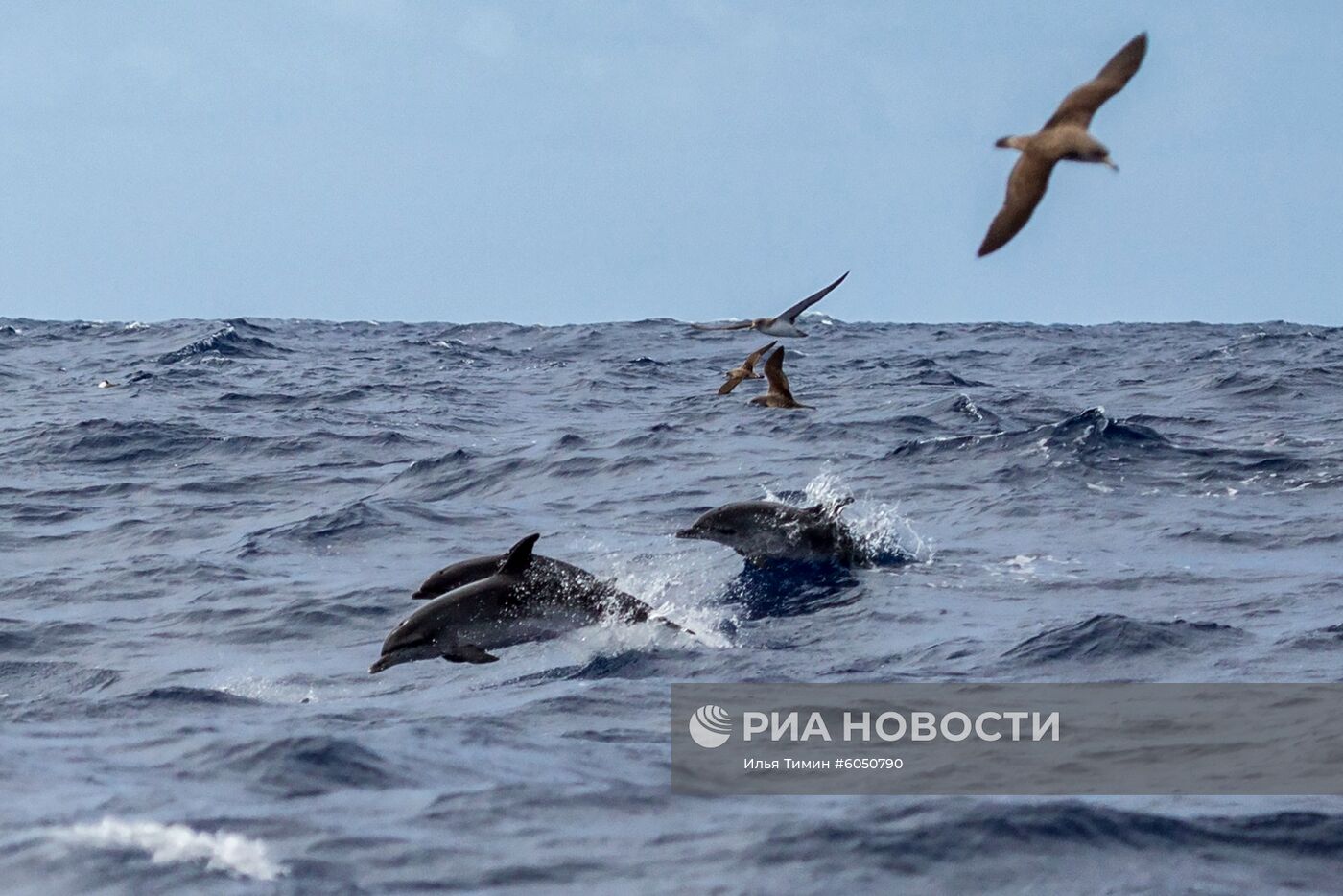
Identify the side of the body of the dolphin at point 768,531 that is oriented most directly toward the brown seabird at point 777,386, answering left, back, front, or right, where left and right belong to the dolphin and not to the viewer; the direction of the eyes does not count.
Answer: right

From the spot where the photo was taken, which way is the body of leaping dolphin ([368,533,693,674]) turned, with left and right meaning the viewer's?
facing to the left of the viewer

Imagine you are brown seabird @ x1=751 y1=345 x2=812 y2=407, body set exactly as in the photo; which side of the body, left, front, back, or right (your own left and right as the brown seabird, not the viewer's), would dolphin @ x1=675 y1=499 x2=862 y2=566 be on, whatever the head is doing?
left

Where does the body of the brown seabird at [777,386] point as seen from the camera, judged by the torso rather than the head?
to the viewer's left

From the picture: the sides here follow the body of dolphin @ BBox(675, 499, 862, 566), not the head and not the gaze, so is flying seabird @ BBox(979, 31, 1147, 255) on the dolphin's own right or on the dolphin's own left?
on the dolphin's own left

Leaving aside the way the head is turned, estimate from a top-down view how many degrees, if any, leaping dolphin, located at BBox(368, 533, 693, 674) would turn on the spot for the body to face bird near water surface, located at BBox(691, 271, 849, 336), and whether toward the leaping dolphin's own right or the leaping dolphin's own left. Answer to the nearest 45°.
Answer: approximately 135° to the leaping dolphin's own right

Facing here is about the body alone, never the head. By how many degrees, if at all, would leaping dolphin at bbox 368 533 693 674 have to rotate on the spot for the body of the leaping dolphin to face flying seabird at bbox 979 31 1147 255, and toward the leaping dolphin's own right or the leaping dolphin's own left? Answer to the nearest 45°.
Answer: approximately 135° to the leaping dolphin's own left
